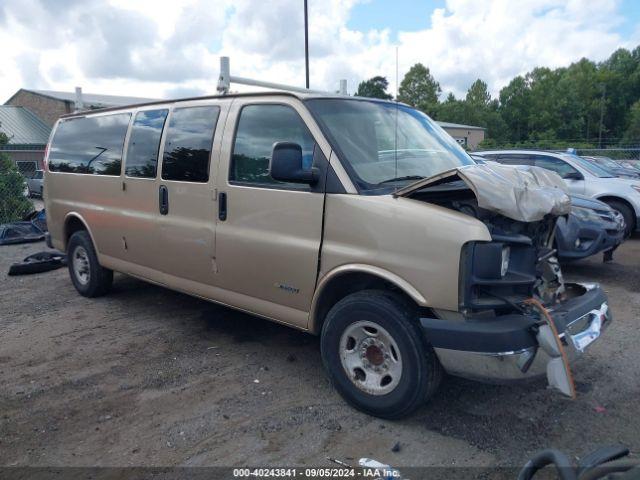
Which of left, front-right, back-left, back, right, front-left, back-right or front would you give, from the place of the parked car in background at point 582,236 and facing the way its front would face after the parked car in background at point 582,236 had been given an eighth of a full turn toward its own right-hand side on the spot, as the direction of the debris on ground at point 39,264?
right

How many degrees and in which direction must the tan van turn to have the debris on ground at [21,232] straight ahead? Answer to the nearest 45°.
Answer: approximately 180°

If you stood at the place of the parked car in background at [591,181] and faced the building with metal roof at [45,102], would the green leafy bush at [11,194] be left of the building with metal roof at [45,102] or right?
left

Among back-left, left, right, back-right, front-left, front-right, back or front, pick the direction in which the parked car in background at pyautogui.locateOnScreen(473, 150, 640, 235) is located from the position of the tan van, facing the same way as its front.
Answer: left

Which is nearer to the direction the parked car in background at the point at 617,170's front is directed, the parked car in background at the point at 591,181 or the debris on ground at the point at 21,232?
the parked car in background

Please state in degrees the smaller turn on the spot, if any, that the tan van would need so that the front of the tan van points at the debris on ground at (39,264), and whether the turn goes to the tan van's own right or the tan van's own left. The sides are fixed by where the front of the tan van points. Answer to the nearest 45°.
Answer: approximately 180°

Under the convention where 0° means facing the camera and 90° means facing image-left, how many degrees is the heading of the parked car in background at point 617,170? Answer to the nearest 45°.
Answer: approximately 315°

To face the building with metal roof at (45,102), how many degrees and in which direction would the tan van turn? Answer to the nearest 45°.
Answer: approximately 180°

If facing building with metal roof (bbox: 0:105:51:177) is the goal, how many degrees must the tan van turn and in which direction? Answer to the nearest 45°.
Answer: approximately 180°

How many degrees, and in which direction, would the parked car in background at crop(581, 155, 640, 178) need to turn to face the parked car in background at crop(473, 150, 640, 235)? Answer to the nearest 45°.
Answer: approximately 45° to its right

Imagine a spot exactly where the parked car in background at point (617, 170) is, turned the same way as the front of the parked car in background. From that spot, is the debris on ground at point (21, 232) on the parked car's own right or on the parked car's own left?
on the parked car's own right
